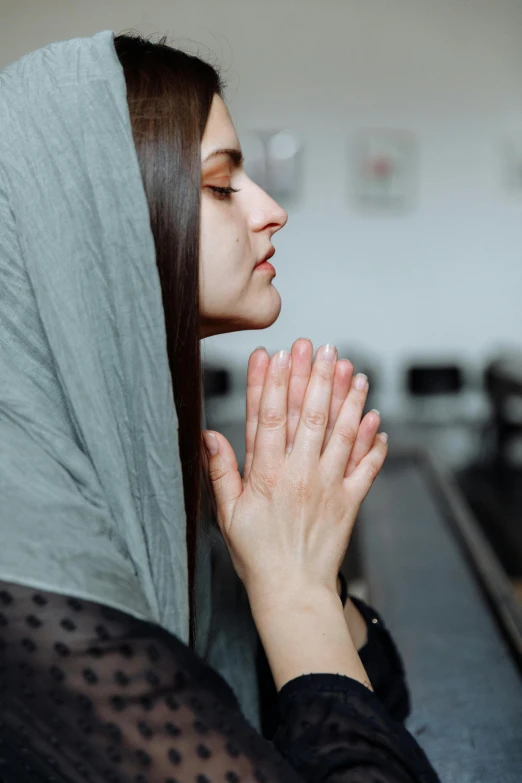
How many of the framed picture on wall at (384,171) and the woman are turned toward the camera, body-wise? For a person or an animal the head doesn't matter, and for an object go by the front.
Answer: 1

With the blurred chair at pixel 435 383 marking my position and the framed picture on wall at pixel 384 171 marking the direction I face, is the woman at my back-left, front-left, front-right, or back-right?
back-left

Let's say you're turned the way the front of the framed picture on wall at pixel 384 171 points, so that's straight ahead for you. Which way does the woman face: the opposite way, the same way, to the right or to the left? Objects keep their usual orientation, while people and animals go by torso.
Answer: to the left

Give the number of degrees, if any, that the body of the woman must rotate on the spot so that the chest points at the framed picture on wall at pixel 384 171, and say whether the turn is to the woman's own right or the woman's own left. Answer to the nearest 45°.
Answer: approximately 90° to the woman's own left

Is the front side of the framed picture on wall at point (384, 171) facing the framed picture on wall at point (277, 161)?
no

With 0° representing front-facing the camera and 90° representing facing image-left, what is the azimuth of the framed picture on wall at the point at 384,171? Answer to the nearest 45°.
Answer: approximately 0°

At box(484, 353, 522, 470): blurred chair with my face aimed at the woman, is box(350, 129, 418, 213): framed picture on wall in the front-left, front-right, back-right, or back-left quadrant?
back-right

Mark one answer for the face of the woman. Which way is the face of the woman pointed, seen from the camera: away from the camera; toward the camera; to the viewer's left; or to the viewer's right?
to the viewer's right

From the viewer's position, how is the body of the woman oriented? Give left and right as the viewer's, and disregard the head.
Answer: facing to the right of the viewer

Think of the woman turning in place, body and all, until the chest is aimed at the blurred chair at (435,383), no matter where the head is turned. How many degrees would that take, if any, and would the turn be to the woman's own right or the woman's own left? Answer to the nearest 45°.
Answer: approximately 90° to the woman's own left

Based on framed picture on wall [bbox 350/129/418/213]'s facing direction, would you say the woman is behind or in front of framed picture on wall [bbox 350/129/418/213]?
in front
